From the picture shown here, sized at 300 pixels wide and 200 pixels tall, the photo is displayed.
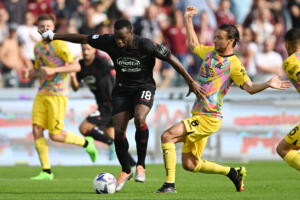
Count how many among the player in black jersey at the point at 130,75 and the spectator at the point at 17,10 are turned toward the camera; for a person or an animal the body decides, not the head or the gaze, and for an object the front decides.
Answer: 2

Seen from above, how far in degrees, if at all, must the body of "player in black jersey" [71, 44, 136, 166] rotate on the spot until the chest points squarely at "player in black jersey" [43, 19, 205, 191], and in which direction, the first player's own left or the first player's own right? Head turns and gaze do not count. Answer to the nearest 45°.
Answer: approximately 45° to the first player's own left

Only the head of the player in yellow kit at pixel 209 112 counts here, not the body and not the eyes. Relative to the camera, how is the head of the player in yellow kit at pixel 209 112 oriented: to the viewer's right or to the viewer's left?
to the viewer's left

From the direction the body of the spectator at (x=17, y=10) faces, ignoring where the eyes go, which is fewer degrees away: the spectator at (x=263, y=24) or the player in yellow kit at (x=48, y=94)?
the player in yellow kit

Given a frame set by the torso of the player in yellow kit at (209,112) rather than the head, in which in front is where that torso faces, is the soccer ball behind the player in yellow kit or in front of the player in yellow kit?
in front

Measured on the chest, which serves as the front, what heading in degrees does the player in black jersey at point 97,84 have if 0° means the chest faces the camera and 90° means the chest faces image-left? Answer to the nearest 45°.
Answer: approximately 45°

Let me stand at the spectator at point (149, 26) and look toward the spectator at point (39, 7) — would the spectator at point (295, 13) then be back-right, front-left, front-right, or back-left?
back-right

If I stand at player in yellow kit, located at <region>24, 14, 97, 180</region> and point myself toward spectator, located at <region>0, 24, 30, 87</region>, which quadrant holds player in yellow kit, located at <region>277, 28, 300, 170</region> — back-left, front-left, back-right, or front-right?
back-right
